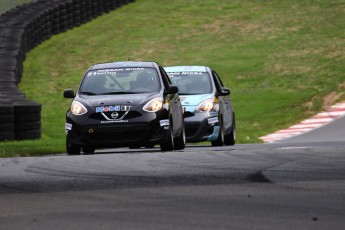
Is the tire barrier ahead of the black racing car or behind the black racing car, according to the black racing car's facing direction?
behind

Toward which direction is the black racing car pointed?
toward the camera
